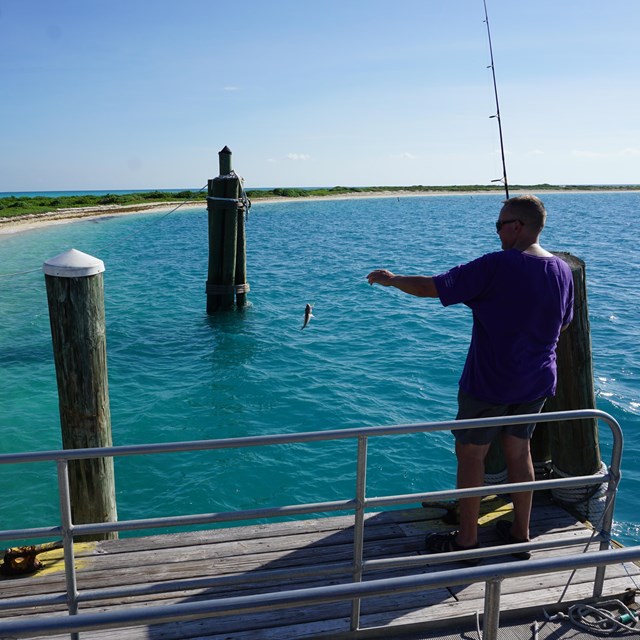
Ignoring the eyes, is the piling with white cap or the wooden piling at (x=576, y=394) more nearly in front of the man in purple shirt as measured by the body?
the piling with white cap

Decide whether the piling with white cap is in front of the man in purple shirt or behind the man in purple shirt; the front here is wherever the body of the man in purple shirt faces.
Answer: in front

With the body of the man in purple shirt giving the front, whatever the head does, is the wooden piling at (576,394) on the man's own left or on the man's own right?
on the man's own right

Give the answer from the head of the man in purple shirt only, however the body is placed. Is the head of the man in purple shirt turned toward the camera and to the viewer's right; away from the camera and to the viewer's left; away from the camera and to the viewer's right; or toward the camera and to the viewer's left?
away from the camera and to the viewer's left

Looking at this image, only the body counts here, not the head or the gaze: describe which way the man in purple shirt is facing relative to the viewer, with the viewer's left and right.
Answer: facing away from the viewer and to the left of the viewer
